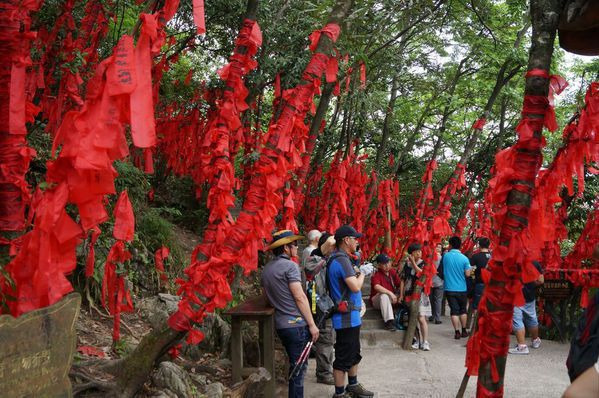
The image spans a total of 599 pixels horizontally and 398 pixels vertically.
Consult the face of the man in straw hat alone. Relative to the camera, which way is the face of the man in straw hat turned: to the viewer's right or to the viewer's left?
to the viewer's right

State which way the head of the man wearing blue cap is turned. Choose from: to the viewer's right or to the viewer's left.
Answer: to the viewer's right

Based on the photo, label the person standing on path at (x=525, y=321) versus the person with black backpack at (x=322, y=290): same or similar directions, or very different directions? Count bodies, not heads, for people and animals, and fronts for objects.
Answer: very different directions

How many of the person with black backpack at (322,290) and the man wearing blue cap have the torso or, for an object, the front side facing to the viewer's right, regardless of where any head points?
2

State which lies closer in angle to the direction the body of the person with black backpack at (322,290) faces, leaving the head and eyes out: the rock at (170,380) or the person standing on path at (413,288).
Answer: the person standing on path

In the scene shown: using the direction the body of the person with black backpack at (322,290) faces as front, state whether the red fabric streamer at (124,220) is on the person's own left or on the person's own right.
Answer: on the person's own right

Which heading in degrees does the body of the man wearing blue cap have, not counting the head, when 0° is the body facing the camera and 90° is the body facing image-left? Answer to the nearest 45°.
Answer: approximately 270°

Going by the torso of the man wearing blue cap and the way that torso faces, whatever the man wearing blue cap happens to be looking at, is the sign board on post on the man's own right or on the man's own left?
on the man's own left
